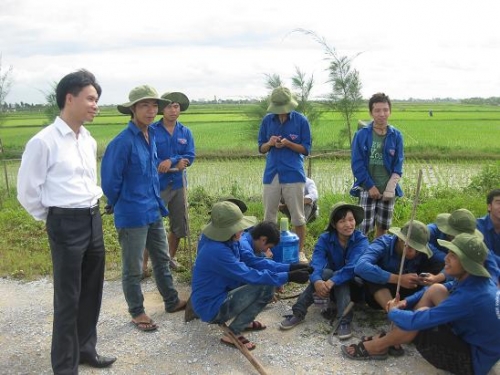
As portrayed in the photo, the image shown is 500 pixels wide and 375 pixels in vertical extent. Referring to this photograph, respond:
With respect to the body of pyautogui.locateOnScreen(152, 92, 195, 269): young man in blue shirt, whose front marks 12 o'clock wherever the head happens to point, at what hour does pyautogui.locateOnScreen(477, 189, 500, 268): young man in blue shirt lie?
pyautogui.locateOnScreen(477, 189, 500, 268): young man in blue shirt is roughly at 10 o'clock from pyautogui.locateOnScreen(152, 92, 195, 269): young man in blue shirt.

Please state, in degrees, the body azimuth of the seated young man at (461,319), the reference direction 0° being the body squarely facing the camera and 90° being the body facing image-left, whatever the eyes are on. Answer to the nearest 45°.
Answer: approximately 90°

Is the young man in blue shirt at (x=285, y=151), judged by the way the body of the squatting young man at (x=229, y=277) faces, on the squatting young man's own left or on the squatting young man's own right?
on the squatting young man's own left

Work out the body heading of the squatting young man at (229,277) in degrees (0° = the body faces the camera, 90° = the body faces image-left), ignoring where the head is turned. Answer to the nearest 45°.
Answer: approximately 270°

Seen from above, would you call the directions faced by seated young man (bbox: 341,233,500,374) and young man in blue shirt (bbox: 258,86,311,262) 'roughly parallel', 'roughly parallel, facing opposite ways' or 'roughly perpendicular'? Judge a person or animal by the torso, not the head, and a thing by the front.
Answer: roughly perpendicular

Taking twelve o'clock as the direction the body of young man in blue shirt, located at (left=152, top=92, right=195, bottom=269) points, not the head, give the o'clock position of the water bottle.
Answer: The water bottle is roughly at 10 o'clock from the young man in blue shirt.

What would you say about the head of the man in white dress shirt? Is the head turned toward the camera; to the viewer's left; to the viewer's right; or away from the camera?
to the viewer's right

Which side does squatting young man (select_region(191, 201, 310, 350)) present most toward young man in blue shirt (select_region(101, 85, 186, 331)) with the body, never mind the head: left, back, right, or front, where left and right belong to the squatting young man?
back

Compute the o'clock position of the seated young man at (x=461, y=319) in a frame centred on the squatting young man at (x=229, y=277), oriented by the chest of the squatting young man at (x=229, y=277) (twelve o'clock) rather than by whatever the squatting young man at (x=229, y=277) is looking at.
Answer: the seated young man at (x=461, y=319) is roughly at 1 o'clock from the squatting young man at (x=229, y=277).
